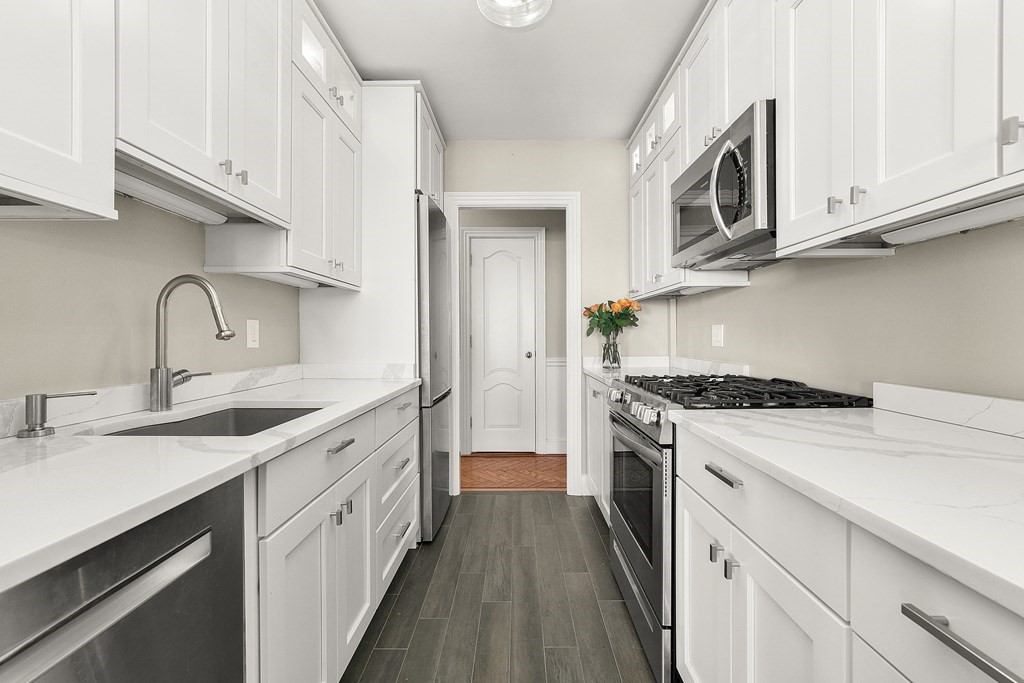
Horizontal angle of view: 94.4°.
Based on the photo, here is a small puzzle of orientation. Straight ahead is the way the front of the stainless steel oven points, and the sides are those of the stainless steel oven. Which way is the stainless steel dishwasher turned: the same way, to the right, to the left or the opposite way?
the opposite way

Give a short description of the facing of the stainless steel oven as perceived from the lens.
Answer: facing to the left of the viewer

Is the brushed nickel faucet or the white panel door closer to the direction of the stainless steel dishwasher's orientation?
the white panel door

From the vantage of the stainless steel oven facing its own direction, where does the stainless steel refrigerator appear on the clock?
The stainless steel refrigerator is roughly at 1 o'clock from the stainless steel oven.

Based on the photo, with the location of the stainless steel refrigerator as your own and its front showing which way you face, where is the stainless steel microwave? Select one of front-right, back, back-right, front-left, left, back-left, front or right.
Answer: front-right

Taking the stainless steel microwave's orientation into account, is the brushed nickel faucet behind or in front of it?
in front

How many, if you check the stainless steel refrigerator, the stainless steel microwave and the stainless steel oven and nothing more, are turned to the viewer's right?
1

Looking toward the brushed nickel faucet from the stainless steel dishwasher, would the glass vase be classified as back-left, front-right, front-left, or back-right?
front-right

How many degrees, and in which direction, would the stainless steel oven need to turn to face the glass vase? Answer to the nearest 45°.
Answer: approximately 90° to its right

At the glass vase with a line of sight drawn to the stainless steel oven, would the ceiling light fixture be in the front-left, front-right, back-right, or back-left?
front-right

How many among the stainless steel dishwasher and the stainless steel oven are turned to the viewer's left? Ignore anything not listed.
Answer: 1

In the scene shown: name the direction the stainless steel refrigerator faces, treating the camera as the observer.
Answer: facing to the right of the viewer

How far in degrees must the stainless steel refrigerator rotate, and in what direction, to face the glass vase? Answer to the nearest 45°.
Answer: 0° — it already faces it

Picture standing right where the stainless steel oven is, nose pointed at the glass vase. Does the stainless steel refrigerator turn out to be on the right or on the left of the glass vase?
left

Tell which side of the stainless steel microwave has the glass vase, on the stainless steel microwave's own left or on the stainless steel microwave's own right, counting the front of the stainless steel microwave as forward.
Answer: on the stainless steel microwave's own right

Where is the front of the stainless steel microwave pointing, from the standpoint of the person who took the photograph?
facing the viewer and to the left of the viewer
